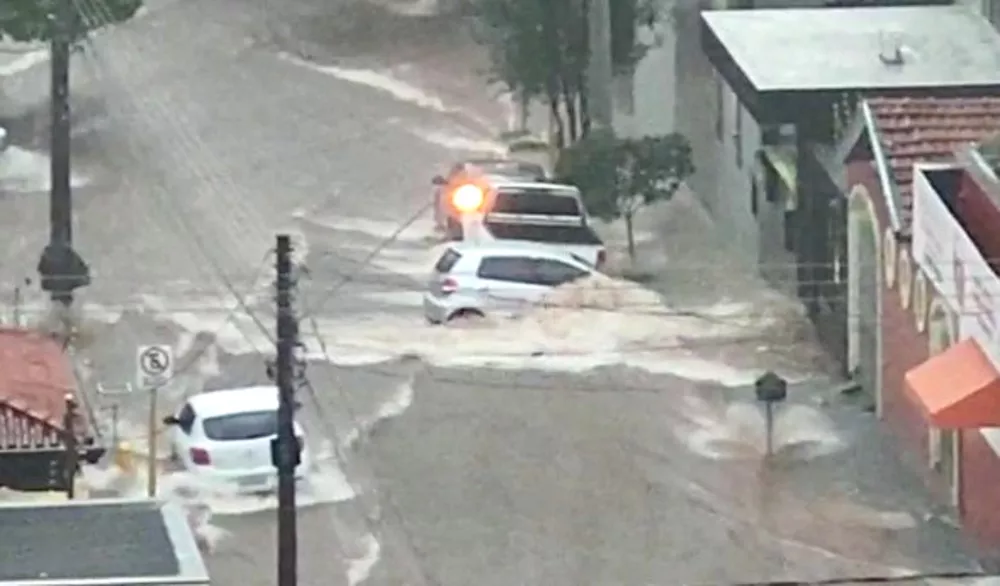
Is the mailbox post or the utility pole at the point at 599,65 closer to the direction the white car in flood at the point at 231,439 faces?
the utility pole

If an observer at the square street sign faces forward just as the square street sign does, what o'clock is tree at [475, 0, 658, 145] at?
The tree is roughly at 7 o'clock from the square street sign.

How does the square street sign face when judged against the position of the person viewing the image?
facing the viewer

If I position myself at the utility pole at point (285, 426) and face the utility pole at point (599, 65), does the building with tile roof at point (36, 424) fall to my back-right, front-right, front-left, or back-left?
front-left

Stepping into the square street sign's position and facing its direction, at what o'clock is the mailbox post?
The mailbox post is roughly at 9 o'clock from the square street sign.

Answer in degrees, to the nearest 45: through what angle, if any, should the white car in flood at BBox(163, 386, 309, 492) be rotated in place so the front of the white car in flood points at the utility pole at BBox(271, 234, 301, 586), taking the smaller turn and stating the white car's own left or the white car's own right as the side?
approximately 180°

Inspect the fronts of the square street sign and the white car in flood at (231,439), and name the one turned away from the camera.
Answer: the white car in flood

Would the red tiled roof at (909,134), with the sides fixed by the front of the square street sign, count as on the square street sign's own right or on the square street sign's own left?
on the square street sign's own left

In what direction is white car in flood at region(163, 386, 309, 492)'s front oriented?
away from the camera

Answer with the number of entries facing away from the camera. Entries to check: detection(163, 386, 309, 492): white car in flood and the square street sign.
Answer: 1

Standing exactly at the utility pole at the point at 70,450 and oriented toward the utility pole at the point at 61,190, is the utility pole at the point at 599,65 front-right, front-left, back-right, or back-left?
front-right

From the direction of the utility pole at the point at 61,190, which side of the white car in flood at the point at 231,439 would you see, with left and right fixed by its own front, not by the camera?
front

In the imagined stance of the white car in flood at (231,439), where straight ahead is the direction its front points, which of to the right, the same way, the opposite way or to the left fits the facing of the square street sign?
the opposite way

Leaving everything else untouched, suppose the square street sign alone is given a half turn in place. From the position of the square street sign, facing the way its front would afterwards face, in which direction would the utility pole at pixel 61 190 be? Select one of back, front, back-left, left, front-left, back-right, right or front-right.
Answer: front
